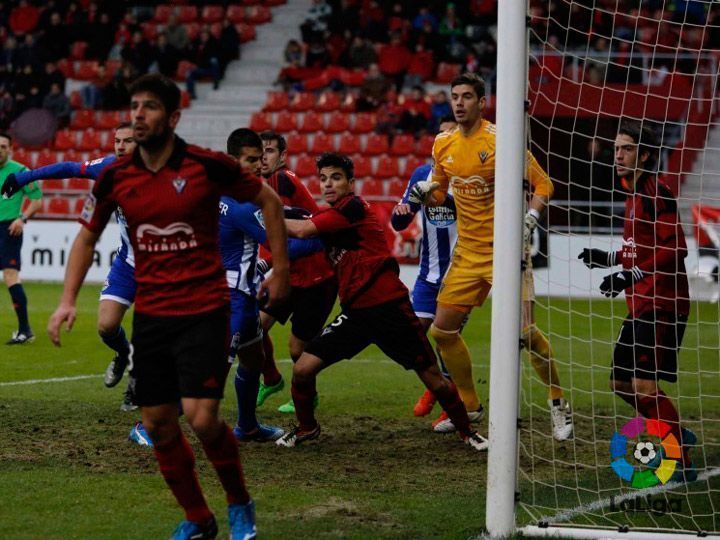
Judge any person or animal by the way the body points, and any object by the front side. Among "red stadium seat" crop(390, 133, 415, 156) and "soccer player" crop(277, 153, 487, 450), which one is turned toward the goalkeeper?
the red stadium seat

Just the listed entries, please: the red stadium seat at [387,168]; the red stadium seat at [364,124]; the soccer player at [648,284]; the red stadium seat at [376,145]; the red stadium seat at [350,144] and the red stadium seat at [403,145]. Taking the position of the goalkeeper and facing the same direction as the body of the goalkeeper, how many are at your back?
5

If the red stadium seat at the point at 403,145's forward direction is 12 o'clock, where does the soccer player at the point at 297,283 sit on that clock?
The soccer player is roughly at 12 o'clock from the red stadium seat.

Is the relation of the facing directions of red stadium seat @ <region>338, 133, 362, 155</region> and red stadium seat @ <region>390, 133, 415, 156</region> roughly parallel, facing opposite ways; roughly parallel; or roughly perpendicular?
roughly parallel

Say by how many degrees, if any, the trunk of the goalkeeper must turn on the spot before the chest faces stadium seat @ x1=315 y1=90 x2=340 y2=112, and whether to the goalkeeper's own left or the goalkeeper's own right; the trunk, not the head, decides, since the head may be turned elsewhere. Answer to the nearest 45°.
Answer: approximately 180°

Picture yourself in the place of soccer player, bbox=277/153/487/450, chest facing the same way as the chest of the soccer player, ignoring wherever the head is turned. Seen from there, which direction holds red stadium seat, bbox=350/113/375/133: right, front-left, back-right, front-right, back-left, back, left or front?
back-right

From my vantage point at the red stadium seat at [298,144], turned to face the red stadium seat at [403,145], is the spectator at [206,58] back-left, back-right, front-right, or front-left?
back-left

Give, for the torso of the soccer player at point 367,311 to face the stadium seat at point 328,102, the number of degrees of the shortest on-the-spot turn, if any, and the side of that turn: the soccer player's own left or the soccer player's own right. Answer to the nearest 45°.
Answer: approximately 135° to the soccer player's own right

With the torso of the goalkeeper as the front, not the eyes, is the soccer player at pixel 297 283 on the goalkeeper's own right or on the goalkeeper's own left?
on the goalkeeper's own right

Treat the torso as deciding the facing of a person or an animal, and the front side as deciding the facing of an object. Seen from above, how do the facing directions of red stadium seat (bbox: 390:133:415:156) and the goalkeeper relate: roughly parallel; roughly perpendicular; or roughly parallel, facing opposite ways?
roughly parallel

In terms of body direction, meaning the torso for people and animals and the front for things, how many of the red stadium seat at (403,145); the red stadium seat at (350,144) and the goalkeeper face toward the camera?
3

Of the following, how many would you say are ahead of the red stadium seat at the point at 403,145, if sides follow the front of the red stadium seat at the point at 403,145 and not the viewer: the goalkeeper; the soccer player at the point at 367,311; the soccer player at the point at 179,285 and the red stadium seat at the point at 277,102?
3

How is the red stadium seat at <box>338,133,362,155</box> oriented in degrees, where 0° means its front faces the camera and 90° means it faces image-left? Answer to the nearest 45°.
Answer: approximately 0°

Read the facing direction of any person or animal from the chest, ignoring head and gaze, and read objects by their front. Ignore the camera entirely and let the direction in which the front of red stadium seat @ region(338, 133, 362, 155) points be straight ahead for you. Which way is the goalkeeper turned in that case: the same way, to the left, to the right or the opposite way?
the same way

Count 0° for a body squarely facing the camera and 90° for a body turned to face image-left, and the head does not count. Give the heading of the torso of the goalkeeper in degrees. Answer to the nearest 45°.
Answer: approximately 0°
